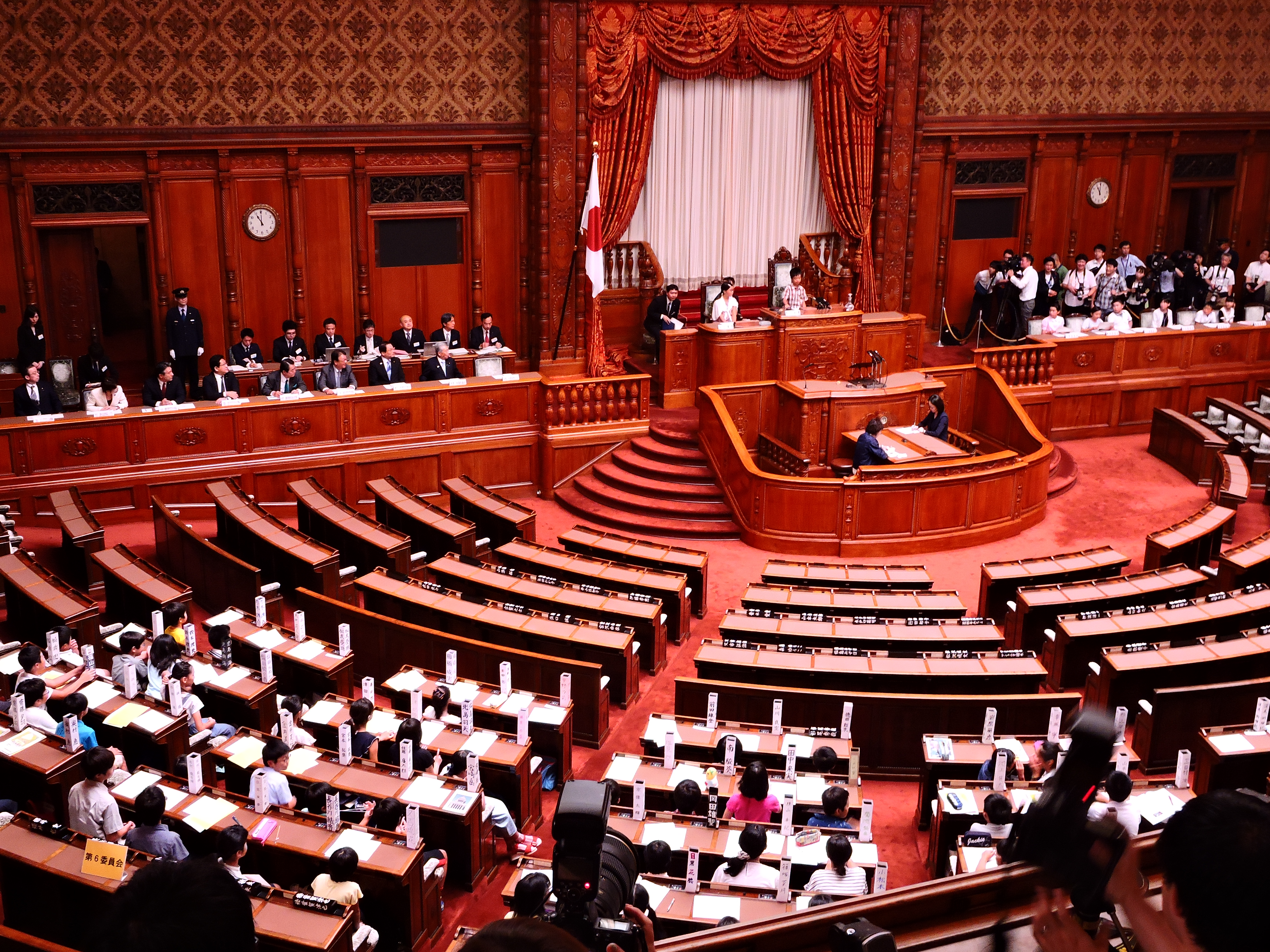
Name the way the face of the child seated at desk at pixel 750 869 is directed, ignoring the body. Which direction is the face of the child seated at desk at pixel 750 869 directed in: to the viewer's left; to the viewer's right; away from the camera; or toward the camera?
away from the camera

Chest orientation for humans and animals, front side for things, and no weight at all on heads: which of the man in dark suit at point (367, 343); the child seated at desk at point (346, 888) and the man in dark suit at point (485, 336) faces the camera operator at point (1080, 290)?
the child seated at desk

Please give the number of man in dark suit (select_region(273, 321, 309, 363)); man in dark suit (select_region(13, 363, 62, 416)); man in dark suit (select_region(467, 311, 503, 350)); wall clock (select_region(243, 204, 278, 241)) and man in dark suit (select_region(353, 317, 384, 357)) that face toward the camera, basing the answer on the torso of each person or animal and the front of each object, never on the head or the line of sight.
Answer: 5

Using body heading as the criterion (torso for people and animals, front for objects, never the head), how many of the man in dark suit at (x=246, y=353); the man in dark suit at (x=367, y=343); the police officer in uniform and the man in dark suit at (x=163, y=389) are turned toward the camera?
4

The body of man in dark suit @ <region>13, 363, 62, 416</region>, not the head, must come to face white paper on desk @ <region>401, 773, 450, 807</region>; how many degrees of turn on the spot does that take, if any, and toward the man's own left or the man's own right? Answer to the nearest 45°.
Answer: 0° — they already face it

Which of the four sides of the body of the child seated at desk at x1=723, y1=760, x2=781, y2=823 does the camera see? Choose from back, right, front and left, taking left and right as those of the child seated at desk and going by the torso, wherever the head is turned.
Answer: back

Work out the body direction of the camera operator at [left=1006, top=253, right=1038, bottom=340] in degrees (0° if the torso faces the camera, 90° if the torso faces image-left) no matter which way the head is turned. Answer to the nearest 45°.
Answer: approximately 90°

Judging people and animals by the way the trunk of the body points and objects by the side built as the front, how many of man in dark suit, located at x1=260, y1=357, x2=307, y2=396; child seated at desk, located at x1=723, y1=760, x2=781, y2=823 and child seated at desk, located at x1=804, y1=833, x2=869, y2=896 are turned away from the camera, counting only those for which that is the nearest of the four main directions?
2

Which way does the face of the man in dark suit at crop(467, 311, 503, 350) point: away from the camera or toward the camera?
toward the camera

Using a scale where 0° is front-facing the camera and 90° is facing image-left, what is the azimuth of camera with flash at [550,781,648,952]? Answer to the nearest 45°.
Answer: approximately 225°

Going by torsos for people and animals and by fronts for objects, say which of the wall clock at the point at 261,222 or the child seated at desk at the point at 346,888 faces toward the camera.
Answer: the wall clock

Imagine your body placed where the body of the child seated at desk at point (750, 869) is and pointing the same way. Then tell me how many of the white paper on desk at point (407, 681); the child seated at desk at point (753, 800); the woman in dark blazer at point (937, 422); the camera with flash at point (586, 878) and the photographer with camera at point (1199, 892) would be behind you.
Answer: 2

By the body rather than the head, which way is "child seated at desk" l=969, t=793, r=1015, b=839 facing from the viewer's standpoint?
away from the camera

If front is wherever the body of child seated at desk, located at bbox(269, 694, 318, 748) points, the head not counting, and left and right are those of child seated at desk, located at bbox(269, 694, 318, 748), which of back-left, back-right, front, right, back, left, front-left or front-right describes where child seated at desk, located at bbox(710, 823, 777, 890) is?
right

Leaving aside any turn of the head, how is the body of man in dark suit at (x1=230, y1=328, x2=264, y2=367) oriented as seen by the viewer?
toward the camera

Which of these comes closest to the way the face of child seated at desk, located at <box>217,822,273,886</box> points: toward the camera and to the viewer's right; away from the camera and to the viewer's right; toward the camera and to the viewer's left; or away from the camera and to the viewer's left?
away from the camera and to the viewer's right

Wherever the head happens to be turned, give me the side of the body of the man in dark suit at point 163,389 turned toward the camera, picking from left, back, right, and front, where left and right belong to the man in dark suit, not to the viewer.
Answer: front

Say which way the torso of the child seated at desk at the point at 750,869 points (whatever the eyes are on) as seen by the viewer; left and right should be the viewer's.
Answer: facing away from the viewer

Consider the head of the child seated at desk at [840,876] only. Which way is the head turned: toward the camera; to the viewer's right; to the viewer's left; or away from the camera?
away from the camera
